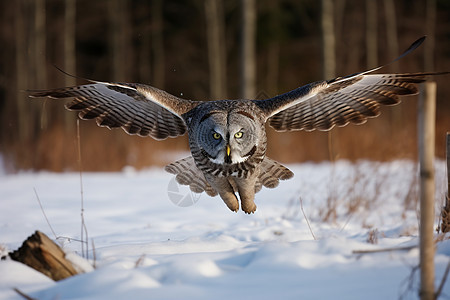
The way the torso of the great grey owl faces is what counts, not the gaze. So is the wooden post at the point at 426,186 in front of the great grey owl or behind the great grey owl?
in front

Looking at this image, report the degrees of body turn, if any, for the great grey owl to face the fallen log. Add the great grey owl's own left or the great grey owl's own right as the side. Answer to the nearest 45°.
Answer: approximately 45° to the great grey owl's own right

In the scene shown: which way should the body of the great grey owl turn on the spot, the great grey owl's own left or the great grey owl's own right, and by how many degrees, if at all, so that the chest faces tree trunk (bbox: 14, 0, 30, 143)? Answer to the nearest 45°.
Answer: approximately 135° to the great grey owl's own right

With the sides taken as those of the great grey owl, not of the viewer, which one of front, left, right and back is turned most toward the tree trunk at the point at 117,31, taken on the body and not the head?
back

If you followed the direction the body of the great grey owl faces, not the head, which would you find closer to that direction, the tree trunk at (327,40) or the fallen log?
the fallen log

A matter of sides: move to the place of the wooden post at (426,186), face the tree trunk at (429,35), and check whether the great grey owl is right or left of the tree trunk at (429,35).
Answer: left

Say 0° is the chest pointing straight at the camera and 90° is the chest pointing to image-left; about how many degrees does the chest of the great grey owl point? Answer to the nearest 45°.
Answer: approximately 0°

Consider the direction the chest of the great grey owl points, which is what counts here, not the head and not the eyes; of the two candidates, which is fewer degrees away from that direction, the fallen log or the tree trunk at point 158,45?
the fallen log

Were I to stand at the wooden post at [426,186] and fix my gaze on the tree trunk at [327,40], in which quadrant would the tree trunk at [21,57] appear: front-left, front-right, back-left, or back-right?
front-left

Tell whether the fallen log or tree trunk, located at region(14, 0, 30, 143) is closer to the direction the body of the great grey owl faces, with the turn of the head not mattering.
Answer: the fallen log

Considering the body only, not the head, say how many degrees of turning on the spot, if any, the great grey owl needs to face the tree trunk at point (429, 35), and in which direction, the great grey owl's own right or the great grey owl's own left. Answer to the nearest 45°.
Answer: approximately 135° to the great grey owl's own left
